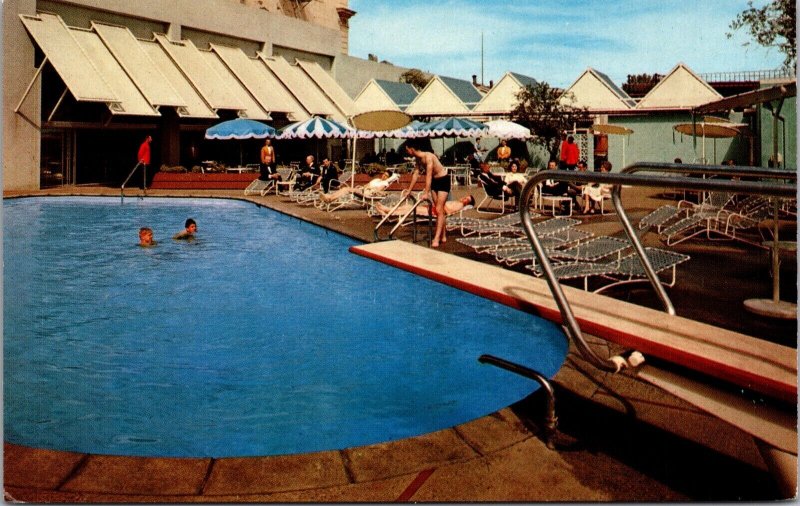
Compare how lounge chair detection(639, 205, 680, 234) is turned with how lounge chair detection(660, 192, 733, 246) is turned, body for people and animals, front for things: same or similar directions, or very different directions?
same or similar directions

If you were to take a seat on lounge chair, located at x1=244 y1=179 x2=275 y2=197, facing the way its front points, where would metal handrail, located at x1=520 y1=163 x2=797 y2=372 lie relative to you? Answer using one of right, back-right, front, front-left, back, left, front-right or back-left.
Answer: front-left

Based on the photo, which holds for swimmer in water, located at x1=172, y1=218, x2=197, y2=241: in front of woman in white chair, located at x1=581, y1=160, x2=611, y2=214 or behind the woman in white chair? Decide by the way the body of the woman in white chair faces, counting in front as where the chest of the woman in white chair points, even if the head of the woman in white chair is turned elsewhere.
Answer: in front

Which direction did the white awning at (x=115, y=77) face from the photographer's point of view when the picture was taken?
facing the viewer and to the right of the viewer

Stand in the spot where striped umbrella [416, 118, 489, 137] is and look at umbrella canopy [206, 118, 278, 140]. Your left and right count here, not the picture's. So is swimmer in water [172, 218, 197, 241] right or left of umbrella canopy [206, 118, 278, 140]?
left

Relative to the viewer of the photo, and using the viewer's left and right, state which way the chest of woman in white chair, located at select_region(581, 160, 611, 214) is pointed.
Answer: facing the viewer and to the left of the viewer

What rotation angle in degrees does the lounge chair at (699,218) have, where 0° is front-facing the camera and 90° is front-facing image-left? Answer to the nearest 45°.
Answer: approximately 45°

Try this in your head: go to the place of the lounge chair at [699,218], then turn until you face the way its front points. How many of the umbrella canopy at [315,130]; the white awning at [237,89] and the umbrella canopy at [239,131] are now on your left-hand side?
0

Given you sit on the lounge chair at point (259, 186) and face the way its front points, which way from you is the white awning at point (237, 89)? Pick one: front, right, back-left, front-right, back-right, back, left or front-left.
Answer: back-right
